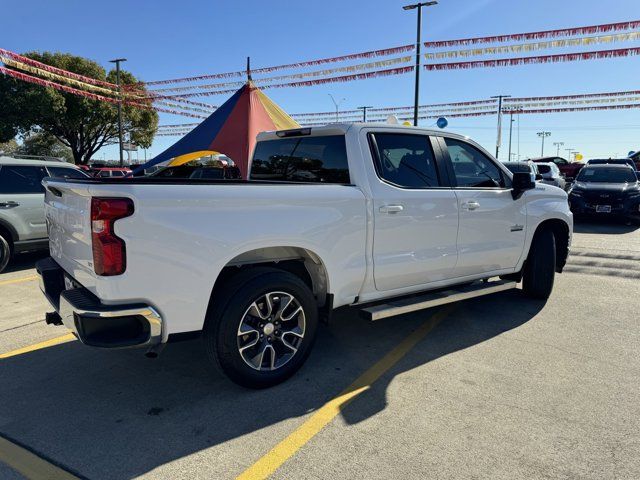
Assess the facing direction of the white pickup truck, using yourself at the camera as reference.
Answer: facing away from the viewer and to the right of the viewer

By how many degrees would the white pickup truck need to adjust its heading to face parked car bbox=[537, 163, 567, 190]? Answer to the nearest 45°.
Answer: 0° — it already faces it

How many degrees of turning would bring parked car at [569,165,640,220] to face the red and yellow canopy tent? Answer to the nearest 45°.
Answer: approximately 45° to its right

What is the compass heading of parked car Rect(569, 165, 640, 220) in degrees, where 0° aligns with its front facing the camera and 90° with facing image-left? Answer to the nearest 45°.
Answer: approximately 0°

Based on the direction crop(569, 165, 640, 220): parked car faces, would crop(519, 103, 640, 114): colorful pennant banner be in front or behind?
behind

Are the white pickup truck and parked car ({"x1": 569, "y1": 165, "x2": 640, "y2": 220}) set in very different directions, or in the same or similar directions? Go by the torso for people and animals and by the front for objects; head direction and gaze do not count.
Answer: very different directions

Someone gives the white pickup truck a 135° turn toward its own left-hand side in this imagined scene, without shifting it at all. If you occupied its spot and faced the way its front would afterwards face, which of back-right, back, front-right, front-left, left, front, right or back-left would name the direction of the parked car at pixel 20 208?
front-right

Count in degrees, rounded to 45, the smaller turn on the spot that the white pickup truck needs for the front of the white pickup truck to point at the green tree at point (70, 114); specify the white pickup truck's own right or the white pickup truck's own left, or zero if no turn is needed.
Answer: approximately 90° to the white pickup truck's own left

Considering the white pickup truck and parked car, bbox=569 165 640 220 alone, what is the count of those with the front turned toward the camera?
1

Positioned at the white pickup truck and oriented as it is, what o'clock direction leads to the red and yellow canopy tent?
The red and yellow canopy tent is roughly at 10 o'clock from the white pickup truck.

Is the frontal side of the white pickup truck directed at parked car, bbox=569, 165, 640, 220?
yes

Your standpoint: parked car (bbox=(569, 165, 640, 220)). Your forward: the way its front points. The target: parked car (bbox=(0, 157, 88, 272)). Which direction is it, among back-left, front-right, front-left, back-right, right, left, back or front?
front-right

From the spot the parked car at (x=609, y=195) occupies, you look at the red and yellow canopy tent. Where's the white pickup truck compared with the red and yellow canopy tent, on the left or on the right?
left
